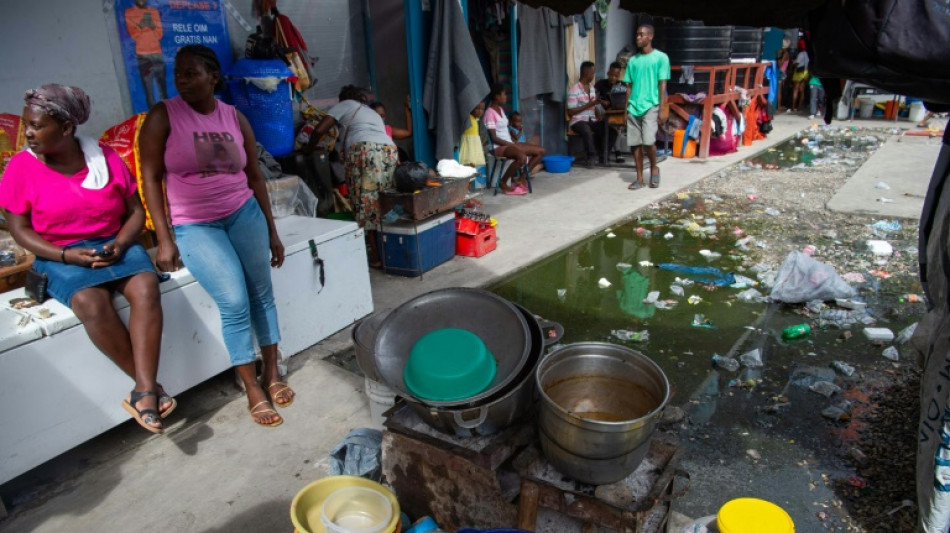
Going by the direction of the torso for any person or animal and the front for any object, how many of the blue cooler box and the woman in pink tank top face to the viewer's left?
0

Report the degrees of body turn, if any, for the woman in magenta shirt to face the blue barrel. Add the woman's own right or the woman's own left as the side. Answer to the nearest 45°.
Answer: approximately 90° to the woman's own left

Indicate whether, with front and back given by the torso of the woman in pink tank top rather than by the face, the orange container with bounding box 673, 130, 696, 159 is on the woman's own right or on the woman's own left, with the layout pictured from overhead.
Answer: on the woman's own left

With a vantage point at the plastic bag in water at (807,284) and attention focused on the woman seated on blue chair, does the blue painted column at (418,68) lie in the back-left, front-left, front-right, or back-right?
front-left

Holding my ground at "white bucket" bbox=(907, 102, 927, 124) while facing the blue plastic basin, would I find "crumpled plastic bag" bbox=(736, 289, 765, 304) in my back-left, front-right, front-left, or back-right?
front-left

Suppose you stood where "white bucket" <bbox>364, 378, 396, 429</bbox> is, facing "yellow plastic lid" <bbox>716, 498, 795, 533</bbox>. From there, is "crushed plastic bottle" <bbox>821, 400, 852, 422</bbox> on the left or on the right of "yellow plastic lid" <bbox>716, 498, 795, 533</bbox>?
left

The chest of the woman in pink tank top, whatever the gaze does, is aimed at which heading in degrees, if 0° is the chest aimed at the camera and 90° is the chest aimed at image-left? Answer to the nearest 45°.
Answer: approximately 315°

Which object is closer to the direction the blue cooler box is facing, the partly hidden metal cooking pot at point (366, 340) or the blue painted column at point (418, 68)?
the partly hidden metal cooking pot

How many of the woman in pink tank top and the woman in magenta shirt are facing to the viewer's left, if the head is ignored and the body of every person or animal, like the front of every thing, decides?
0

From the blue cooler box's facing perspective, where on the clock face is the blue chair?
The blue chair is roughly at 8 o'clock from the blue cooler box.

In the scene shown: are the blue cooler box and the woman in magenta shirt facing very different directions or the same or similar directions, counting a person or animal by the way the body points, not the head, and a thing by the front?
same or similar directions

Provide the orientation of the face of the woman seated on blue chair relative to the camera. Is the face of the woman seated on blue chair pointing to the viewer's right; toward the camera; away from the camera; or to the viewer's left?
to the viewer's right

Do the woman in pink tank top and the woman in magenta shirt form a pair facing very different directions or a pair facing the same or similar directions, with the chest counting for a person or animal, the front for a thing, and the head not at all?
same or similar directions

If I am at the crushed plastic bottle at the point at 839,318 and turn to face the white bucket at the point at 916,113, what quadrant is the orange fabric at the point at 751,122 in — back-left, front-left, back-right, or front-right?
front-left
